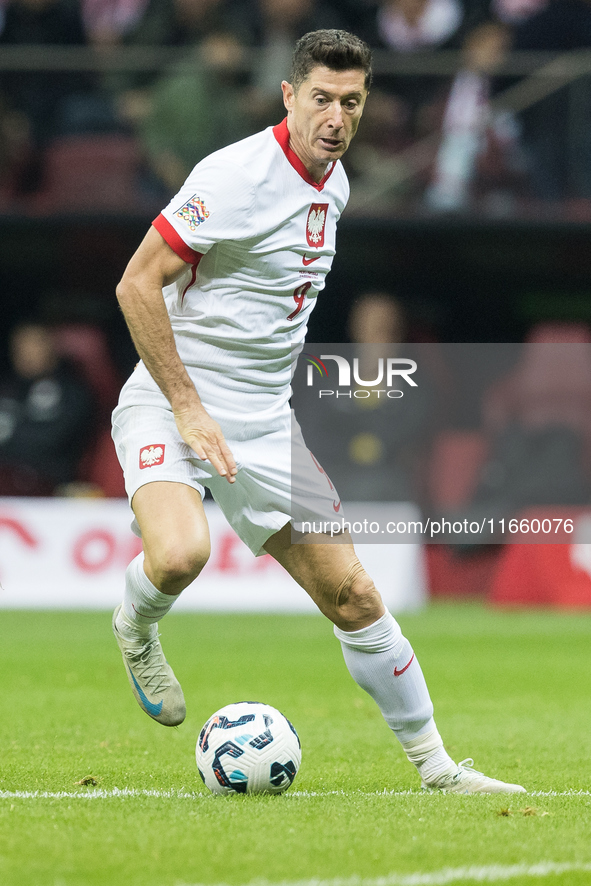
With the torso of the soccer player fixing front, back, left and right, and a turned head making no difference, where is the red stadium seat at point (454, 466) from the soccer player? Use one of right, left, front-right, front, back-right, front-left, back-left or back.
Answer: back-left

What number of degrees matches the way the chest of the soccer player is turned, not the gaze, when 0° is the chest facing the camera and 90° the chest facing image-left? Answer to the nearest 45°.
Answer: approximately 315°

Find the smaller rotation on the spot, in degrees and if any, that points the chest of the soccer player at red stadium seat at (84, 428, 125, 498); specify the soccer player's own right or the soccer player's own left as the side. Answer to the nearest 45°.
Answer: approximately 135° to the soccer player's own left

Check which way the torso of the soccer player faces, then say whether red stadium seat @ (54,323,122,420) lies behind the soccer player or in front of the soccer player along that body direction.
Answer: behind

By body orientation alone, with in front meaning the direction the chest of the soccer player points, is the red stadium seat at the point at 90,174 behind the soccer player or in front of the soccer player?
behind
